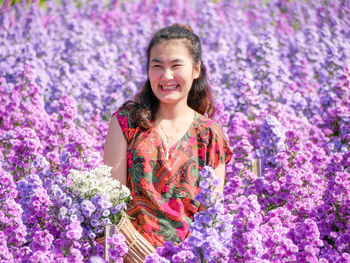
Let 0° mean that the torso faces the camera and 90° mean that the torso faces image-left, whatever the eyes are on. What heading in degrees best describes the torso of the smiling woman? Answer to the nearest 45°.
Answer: approximately 0°
